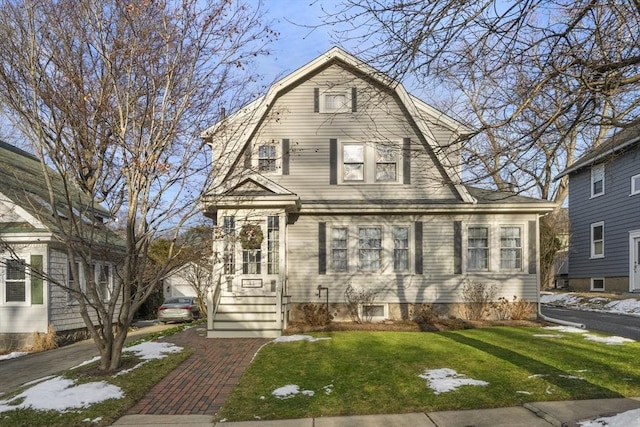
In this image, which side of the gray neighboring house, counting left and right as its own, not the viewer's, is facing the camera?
front

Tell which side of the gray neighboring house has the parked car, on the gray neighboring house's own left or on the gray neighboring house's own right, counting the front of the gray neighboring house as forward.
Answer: on the gray neighboring house's own right

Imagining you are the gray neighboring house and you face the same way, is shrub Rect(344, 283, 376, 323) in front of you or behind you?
in front

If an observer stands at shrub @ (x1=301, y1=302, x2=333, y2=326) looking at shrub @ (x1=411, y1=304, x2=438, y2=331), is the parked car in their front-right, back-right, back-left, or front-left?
back-left
